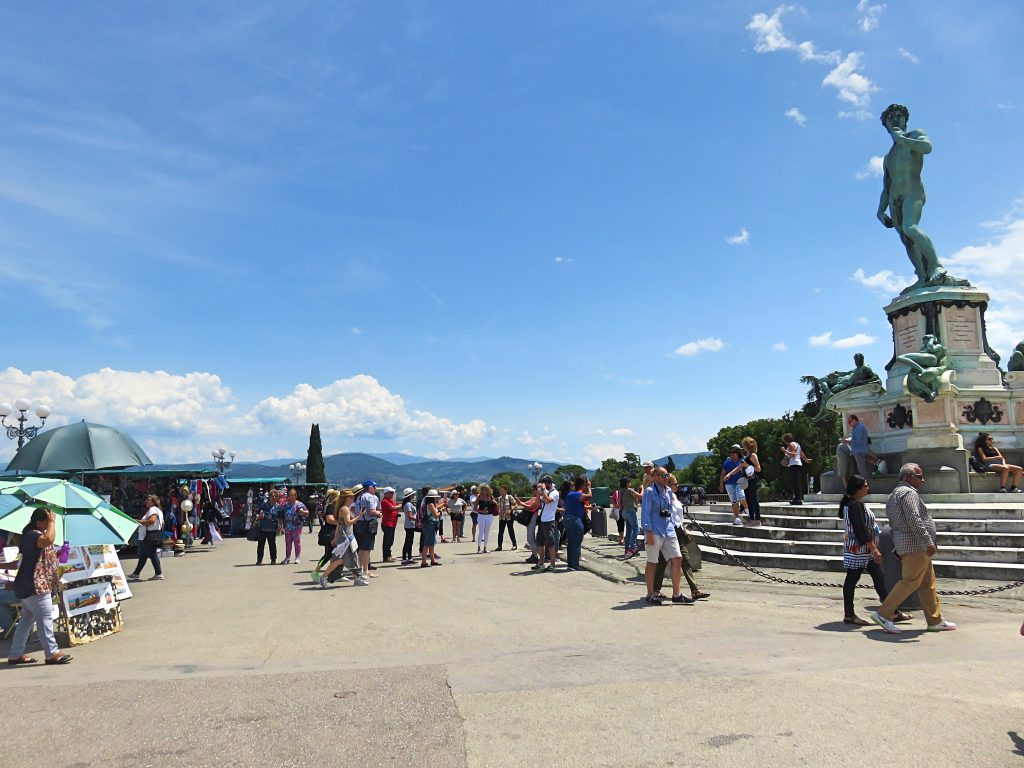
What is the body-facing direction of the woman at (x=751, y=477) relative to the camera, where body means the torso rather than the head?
to the viewer's left

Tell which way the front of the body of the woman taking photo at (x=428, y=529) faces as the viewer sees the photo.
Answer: to the viewer's right

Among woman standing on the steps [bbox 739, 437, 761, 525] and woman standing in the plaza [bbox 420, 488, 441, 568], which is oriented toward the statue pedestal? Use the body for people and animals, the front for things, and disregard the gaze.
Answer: woman standing in the plaza [bbox 420, 488, 441, 568]

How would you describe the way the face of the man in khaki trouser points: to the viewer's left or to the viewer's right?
to the viewer's right

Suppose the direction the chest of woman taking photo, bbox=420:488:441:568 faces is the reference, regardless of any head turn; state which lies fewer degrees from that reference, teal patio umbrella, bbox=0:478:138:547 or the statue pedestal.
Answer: the statue pedestal

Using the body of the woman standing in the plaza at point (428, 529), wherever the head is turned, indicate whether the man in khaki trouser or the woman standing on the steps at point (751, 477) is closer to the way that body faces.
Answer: the woman standing on the steps

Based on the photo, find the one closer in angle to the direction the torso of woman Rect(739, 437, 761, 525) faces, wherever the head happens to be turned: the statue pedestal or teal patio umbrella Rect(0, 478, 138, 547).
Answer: the teal patio umbrella

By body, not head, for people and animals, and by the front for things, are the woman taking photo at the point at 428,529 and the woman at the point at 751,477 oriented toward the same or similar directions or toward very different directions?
very different directions
